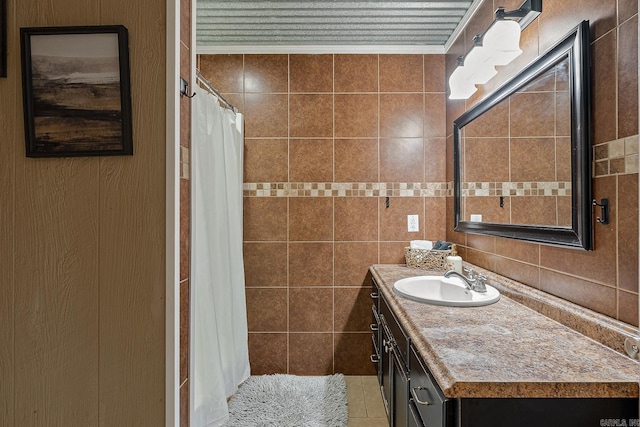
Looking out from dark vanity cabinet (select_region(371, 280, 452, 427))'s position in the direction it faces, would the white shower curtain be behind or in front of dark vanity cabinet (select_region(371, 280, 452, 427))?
in front

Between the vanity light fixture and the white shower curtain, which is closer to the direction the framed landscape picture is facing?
the vanity light fixture

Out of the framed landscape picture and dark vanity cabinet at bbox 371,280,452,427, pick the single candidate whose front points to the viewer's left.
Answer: the dark vanity cabinet

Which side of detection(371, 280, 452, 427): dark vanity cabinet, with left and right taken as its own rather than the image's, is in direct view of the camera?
left

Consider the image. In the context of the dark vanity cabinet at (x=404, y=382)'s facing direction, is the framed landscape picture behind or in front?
in front

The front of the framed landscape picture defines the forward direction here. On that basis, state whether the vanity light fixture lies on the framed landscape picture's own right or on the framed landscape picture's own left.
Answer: on the framed landscape picture's own left

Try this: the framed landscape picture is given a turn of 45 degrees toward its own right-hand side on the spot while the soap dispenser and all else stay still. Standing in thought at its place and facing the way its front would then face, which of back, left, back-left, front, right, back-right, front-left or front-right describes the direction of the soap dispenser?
back-left
